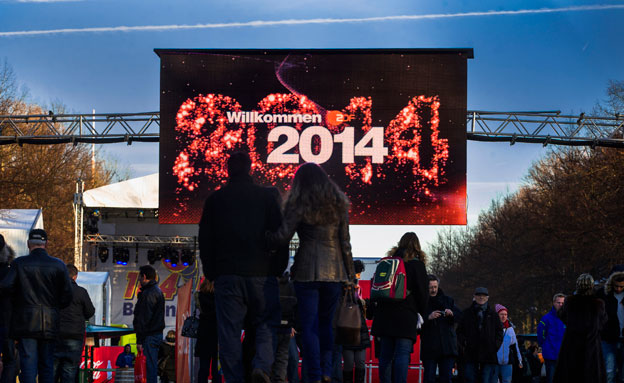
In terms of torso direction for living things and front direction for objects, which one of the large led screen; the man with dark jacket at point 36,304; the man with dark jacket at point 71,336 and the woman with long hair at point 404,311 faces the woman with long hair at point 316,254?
the large led screen

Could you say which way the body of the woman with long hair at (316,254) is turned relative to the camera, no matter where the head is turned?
away from the camera

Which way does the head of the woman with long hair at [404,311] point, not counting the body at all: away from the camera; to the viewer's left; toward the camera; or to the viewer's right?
away from the camera

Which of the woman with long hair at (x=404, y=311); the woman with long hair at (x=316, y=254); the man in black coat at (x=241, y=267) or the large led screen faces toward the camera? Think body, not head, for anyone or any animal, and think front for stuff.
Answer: the large led screen

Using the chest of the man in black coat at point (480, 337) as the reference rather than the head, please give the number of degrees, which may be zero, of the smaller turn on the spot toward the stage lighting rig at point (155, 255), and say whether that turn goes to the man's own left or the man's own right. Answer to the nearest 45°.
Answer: approximately 135° to the man's own right

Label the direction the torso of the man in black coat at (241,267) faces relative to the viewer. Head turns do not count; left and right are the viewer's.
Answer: facing away from the viewer

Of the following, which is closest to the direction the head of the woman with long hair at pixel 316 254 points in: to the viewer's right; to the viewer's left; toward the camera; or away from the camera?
away from the camera

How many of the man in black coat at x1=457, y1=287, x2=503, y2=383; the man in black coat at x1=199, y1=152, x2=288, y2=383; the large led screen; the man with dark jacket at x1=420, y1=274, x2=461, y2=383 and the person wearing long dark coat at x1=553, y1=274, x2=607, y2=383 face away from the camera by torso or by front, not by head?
2

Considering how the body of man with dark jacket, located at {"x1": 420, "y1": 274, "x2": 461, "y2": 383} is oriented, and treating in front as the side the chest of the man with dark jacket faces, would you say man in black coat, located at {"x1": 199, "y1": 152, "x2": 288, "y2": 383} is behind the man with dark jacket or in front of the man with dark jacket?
in front

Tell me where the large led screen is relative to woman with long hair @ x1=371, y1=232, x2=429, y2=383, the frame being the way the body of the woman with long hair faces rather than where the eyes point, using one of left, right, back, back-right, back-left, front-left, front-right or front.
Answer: front-left

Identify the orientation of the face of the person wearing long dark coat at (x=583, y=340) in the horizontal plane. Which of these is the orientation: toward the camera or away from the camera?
away from the camera
